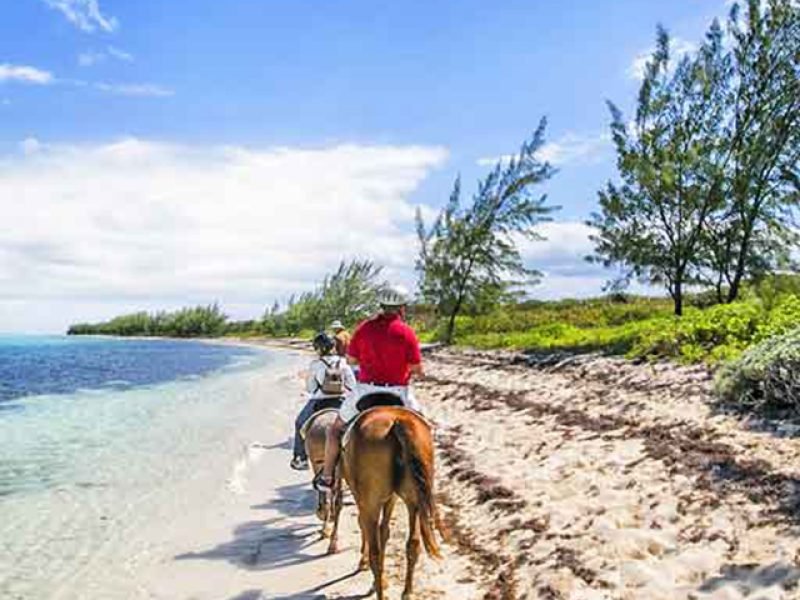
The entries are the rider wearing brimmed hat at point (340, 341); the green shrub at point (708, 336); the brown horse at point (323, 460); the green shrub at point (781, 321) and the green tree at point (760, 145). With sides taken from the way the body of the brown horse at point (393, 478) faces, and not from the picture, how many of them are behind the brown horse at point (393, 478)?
0

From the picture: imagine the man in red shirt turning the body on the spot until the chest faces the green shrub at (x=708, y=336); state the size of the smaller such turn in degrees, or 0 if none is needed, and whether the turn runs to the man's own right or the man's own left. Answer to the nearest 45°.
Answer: approximately 45° to the man's own right

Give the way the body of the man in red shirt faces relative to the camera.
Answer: away from the camera

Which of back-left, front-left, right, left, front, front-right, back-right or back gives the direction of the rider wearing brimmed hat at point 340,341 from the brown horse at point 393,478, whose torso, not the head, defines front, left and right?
front

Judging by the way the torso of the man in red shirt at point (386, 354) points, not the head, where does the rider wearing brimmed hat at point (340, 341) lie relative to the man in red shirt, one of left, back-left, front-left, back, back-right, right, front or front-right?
front

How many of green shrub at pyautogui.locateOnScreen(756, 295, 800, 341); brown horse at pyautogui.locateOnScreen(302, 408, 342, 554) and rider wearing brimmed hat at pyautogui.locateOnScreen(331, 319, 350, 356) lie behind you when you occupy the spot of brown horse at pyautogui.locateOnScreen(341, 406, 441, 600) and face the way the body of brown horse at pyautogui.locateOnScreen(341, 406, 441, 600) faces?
0

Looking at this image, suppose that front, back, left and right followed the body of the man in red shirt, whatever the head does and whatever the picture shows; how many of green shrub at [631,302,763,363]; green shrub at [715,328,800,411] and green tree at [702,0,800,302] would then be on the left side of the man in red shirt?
0

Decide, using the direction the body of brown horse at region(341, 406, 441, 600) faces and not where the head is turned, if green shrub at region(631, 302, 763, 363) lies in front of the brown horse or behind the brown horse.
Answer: in front

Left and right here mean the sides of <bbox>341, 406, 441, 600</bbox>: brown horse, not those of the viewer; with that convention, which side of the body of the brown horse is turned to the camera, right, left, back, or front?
back

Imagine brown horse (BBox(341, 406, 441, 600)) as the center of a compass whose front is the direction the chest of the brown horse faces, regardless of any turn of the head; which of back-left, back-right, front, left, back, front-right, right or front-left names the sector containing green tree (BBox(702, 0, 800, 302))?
front-right

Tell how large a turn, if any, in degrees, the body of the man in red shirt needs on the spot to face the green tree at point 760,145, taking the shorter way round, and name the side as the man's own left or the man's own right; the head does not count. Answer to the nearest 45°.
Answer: approximately 45° to the man's own right

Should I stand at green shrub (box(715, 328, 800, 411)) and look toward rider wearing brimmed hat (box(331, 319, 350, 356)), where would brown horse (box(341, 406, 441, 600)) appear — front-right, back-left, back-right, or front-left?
front-left

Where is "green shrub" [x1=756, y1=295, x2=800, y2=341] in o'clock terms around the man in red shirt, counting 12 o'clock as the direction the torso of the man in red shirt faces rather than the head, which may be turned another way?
The green shrub is roughly at 2 o'clock from the man in red shirt.

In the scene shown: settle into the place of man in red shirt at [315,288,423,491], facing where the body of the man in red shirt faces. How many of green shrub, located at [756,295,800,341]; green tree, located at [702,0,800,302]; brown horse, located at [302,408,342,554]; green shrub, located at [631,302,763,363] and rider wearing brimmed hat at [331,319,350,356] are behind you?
0

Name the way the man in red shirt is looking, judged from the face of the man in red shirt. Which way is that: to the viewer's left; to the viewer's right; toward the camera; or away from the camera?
away from the camera
